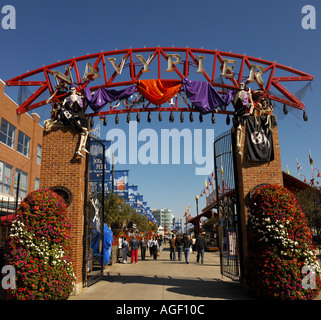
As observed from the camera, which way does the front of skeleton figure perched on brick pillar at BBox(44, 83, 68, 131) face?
facing the viewer and to the left of the viewer

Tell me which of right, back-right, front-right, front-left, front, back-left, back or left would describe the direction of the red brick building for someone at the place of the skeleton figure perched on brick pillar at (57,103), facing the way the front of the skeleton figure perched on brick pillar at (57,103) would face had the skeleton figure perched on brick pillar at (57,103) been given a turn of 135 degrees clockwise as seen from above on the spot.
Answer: front

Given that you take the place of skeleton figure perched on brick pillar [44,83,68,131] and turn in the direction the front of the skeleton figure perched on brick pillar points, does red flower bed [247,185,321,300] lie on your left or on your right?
on your left

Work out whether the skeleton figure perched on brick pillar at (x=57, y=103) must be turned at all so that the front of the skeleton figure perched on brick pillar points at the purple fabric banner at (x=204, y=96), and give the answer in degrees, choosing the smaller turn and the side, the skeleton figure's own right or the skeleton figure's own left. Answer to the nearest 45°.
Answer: approximately 135° to the skeleton figure's own left

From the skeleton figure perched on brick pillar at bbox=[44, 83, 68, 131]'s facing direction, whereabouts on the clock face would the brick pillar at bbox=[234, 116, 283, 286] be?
The brick pillar is roughly at 8 o'clock from the skeleton figure perched on brick pillar.

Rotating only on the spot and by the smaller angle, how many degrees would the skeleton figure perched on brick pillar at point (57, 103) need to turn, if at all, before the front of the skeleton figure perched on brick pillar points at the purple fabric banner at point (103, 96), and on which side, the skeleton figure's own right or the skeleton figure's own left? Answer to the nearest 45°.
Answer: approximately 135° to the skeleton figure's own left

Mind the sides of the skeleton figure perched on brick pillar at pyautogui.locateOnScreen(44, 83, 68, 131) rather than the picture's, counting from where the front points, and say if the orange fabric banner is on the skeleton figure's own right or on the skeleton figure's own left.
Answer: on the skeleton figure's own left
